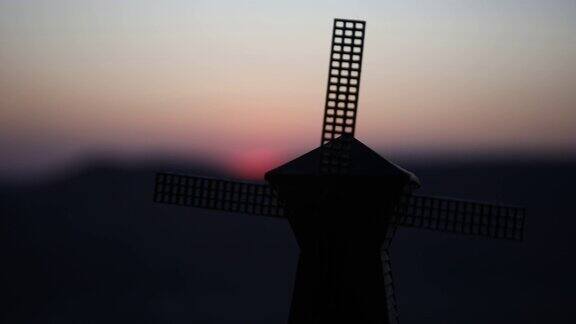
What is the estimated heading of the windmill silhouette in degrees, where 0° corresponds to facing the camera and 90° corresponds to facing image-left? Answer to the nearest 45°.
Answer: approximately 0°
